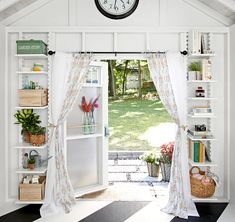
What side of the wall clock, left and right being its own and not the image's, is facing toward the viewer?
front

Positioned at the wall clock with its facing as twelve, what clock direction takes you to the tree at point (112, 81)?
The tree is roughly at 6 o'clock from the wall clock.

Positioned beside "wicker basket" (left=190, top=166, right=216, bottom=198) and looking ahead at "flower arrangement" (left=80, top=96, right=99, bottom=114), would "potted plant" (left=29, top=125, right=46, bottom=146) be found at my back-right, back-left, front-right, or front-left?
front-left

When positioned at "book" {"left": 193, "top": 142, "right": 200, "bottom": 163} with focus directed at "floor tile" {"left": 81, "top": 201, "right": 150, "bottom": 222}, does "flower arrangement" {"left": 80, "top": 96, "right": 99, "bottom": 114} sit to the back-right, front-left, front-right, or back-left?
front-right

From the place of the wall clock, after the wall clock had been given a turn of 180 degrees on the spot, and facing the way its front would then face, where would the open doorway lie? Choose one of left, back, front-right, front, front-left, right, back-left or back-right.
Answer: front

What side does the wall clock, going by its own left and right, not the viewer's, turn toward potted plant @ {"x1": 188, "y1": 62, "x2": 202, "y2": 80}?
left
